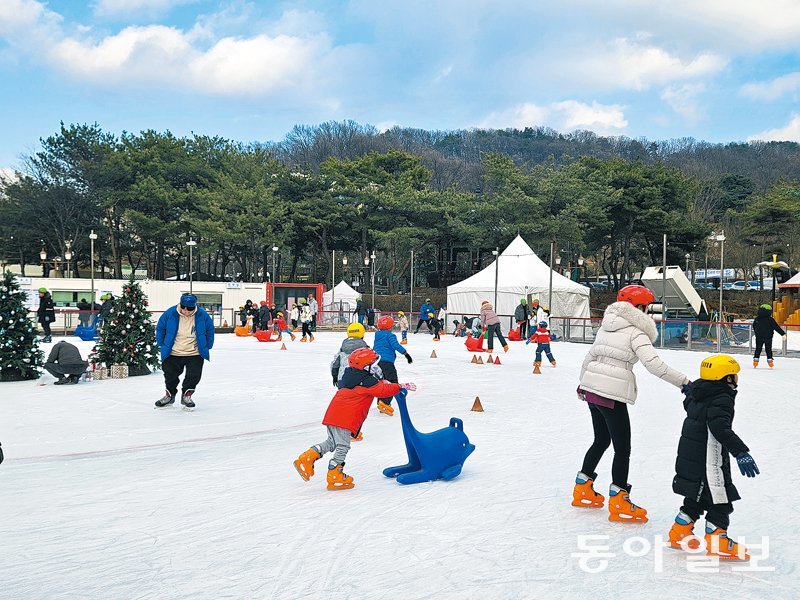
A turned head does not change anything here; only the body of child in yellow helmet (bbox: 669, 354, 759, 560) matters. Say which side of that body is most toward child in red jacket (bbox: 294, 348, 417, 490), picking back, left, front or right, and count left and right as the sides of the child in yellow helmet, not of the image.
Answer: back

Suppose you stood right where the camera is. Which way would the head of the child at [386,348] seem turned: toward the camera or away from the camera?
away from the camera

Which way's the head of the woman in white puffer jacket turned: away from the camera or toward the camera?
away from the camera

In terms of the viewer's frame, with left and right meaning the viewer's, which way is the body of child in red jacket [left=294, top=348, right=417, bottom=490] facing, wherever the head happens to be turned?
facing to the right of the viewer

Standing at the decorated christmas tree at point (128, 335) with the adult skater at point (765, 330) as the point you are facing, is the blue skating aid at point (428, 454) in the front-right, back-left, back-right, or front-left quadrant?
front-right

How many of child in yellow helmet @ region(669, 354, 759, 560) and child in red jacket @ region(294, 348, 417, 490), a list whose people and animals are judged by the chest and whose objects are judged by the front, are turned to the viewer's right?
2

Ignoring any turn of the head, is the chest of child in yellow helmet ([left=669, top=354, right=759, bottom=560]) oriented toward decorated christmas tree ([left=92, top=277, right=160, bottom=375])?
no

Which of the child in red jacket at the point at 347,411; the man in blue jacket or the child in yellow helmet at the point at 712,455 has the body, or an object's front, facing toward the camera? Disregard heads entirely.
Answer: the man in blue jacket

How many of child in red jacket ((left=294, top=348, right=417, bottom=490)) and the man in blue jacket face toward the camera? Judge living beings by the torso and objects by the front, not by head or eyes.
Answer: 1

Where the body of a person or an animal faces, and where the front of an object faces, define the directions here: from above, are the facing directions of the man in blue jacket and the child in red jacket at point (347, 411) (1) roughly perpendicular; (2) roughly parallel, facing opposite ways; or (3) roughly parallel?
roughly perpendicular

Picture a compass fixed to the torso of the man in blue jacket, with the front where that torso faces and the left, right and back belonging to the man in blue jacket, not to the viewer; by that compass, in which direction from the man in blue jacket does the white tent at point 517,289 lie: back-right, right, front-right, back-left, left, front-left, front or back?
back-left

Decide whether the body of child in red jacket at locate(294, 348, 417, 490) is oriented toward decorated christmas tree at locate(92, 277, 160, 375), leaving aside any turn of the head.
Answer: no

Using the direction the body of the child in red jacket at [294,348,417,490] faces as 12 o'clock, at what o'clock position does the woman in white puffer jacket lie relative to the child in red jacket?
The woman in white puffer jacket is roughly at 1 o'clock from the child in red jacket.

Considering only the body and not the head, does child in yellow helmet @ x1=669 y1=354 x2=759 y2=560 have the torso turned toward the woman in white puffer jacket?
no

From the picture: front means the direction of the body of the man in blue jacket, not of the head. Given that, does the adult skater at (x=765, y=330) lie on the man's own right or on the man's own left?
on the man's own left

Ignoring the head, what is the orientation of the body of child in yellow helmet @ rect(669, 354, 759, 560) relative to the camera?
to the viewer's right

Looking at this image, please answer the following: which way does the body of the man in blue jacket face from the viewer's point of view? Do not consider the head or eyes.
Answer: toward the camera

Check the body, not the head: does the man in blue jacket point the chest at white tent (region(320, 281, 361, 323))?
no

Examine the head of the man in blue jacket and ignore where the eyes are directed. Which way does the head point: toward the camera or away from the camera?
toward the camera
